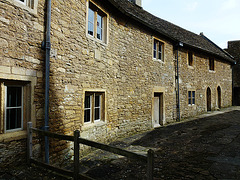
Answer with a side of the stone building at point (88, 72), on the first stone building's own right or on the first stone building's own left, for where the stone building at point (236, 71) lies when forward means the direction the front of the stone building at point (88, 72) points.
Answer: on the first stone building's own left

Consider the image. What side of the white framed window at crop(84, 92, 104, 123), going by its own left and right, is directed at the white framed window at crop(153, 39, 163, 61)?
left

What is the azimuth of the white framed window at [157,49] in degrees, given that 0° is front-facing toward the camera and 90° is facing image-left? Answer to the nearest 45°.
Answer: approximately 315°

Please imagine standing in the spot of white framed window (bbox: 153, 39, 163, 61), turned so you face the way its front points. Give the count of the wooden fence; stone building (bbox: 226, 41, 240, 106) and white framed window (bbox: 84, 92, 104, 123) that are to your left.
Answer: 1

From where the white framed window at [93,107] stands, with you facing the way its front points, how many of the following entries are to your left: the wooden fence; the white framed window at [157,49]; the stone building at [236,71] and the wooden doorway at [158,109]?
3

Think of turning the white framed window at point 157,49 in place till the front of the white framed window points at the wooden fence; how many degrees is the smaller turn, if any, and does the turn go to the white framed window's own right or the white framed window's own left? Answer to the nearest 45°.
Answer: approximately 45° to the white framed window's own right

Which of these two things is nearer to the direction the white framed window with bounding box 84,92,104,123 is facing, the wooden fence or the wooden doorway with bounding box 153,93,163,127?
the wooden fence

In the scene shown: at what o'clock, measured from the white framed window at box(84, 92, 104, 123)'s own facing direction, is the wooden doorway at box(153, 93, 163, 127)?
The wooden doorway is roughly at 9 o'clock from the white framed window.

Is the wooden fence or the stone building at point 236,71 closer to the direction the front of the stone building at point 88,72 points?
the wooden fence

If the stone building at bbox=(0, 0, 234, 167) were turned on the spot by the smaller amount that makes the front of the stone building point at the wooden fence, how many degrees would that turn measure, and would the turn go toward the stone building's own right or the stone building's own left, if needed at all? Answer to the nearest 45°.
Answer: approximately 45° to the stone building's own right

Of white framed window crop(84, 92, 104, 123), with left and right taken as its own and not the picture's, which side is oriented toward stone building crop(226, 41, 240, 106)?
left

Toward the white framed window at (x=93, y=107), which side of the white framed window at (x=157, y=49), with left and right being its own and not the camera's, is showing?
right
